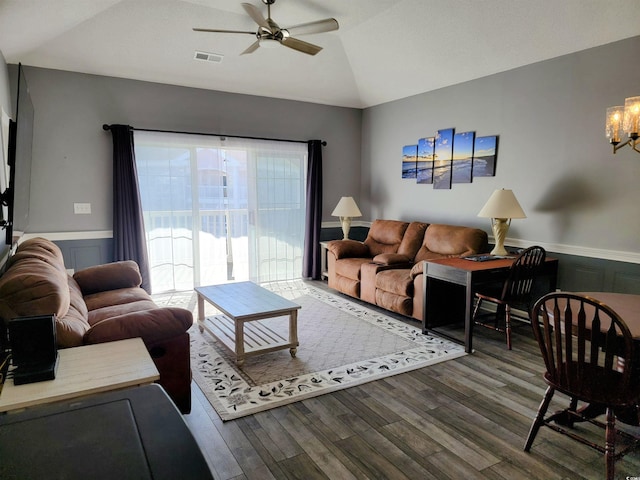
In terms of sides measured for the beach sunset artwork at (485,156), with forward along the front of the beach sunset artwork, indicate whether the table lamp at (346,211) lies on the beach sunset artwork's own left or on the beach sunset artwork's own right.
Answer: on the beach sunset artwork's own right

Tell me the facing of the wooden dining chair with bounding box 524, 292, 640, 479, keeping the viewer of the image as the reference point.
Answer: facing away from the viewer and to the right of the viewer

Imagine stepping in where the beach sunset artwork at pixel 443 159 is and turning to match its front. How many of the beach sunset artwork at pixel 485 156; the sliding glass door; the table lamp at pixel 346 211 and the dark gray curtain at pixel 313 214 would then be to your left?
1

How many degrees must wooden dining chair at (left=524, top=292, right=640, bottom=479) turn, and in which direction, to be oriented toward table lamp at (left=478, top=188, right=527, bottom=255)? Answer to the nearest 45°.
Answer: approximately 45° to its left

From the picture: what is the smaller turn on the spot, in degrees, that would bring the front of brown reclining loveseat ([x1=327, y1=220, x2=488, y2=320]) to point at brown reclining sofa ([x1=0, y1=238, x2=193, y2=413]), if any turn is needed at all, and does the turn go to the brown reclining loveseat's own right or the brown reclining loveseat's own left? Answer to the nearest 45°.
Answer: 0° — it already faces it

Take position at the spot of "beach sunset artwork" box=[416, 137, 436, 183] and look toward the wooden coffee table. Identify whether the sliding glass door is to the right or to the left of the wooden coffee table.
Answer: right

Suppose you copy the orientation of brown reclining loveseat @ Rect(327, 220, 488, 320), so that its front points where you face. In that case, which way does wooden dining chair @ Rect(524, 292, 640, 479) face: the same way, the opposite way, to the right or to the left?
the opposite way

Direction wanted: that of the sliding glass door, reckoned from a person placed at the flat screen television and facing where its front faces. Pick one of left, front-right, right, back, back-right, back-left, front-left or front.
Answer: front-left

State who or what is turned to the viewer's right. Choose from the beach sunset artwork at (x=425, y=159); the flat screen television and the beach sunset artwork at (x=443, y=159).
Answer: the flat screen television

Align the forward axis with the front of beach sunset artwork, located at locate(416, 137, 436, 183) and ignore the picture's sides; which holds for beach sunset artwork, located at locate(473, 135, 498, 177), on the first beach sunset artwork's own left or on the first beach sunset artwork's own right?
on the first beach sunset artwork's own left

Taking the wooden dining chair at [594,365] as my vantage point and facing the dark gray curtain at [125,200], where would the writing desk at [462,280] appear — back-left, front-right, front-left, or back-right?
front-right

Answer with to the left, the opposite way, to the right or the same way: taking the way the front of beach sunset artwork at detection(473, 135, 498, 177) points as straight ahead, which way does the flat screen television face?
the opposite way

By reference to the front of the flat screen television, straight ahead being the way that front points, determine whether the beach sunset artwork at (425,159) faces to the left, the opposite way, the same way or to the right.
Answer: the opposite way

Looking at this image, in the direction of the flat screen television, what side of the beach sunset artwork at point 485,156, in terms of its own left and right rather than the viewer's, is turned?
front
